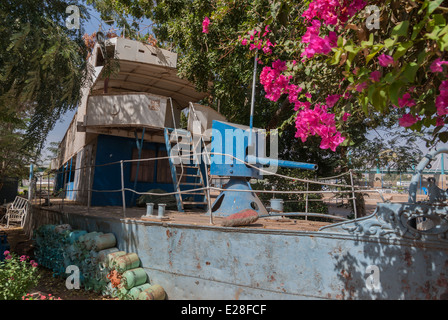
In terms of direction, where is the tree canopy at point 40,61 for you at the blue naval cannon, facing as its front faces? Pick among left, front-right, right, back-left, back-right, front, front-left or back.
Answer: back

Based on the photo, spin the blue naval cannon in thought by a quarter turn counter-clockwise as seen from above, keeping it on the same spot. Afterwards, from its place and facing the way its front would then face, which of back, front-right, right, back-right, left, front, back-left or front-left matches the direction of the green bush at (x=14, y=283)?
back-left

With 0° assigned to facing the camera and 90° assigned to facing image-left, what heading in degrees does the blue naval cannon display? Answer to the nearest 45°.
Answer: approximately 270°
